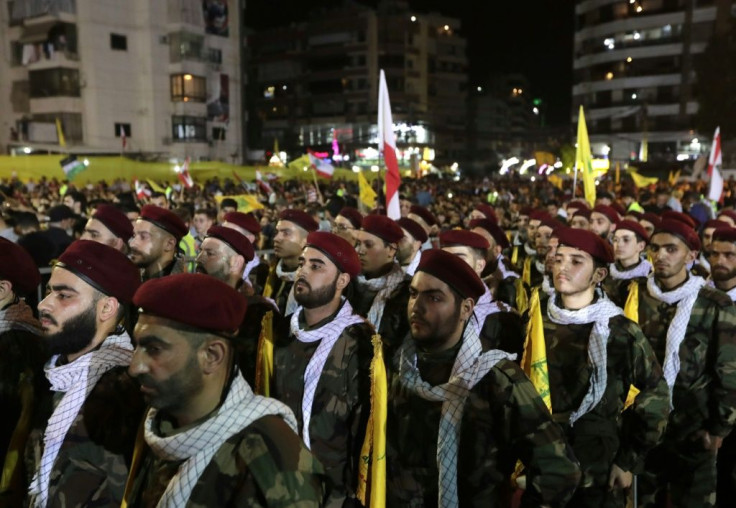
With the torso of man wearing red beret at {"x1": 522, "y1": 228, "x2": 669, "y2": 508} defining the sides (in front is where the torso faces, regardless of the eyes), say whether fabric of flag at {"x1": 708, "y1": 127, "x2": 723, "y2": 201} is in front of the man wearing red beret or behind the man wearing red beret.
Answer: behind

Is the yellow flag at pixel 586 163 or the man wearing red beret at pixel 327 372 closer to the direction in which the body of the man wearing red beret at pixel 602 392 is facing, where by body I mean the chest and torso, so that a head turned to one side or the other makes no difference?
the man wearing red beret

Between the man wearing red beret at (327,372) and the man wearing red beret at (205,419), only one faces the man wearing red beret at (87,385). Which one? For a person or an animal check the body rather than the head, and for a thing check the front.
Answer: the man wearing red beret at (327,372)

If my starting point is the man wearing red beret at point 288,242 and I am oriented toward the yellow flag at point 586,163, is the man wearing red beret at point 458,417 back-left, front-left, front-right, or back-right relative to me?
back-right
